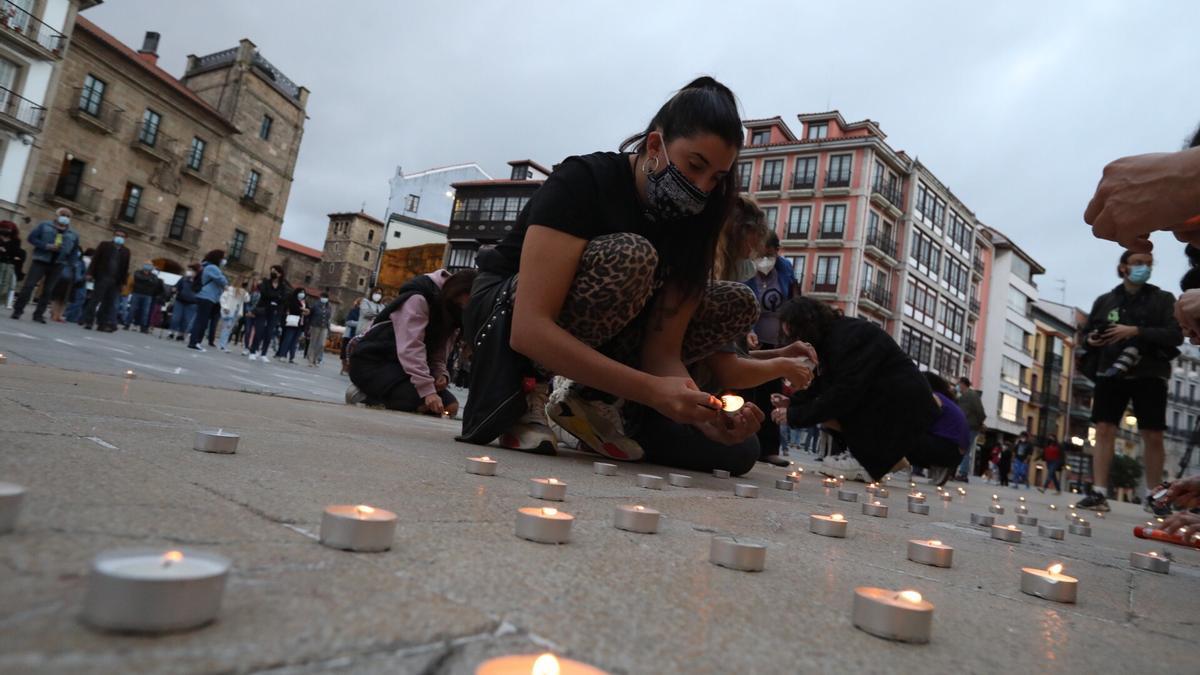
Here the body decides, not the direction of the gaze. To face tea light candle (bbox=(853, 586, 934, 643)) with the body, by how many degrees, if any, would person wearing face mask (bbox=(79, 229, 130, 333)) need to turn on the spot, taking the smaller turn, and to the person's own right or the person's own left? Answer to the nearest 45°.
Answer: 0° — they already face it

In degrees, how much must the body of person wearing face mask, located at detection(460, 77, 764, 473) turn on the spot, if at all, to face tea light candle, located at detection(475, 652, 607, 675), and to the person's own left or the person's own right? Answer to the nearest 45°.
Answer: approximately 45° to the person's own right

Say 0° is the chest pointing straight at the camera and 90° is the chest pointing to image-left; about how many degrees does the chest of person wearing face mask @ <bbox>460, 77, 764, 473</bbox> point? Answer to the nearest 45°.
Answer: approximately 315°

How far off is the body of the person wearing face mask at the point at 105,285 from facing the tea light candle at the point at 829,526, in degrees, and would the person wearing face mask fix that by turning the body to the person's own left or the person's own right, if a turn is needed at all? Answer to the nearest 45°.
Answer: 0° — they already face it

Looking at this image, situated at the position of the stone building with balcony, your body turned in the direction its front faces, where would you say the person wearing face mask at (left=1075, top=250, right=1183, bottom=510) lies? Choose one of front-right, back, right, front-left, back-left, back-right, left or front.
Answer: front-right

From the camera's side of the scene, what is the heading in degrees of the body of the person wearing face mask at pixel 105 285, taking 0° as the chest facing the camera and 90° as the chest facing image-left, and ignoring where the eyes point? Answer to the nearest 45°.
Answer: approximately 0°

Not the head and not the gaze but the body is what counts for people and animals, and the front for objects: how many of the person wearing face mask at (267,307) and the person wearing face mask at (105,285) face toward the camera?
2

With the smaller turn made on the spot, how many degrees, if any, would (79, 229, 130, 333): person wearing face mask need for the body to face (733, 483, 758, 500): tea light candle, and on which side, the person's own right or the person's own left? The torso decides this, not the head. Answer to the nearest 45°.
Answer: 0° — they already face it

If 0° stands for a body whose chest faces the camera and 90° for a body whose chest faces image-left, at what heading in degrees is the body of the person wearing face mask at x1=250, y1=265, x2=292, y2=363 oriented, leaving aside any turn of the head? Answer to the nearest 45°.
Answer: approximately 0°

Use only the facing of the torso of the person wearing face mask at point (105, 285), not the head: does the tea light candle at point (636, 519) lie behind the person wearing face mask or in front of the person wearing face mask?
in front

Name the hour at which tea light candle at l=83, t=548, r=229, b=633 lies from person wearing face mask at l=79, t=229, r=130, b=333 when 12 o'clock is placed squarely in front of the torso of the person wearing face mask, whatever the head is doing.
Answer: The tea light candle is roughly at 12 o'clock from the person wearing face mask.
